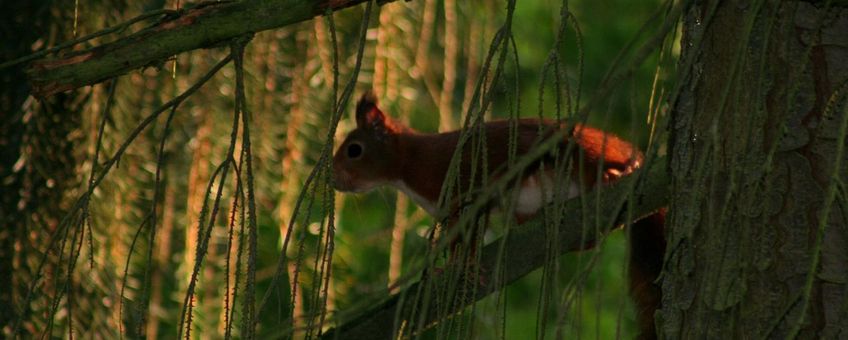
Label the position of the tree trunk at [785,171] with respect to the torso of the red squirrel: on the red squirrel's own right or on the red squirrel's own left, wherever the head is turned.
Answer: on the red squirrel's own left

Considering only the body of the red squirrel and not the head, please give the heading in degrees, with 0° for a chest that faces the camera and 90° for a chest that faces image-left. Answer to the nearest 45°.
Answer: approximately 90°
